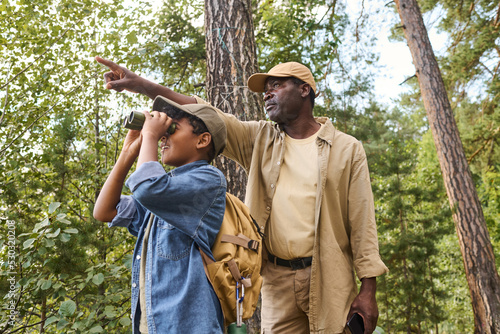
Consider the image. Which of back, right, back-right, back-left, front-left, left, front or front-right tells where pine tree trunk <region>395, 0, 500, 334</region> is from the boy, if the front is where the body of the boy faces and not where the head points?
back-right

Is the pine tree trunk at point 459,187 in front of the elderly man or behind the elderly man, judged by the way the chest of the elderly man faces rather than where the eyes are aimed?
behind

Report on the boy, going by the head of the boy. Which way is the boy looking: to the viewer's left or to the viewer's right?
to the viewer's left

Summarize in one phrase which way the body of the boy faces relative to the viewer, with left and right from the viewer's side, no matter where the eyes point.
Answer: facing to the left of the viewer

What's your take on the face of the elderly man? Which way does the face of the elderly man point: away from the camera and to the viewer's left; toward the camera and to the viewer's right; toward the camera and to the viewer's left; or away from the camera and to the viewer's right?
toward the camera and to the viewer's left

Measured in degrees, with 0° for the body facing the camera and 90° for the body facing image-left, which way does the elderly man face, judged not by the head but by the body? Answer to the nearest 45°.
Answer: approximately 45°
